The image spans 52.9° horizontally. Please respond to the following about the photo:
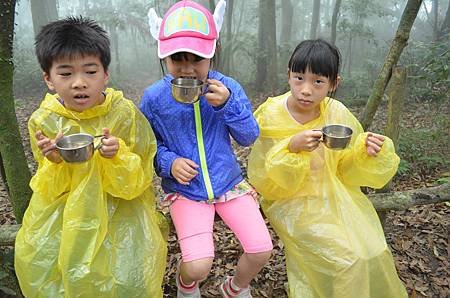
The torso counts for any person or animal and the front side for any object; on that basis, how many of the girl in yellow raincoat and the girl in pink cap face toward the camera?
2

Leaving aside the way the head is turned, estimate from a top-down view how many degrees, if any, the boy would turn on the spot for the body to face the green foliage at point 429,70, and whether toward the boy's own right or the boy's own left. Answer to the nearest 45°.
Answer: approximately 135° to the boy's own left

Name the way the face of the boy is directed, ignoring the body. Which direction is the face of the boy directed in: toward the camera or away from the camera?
toward the camera

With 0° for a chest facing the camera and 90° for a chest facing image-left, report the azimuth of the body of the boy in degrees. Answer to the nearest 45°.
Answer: approximately 0°

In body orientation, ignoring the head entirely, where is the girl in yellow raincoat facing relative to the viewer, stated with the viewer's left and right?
facing the viewer

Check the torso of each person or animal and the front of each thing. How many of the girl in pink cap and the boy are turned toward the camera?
2

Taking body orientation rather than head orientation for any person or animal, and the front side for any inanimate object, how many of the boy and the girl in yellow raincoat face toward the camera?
2

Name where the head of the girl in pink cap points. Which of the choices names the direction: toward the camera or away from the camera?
toward the camera

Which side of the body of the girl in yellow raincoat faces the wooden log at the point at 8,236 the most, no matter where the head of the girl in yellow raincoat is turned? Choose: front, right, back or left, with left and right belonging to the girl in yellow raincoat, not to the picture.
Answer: right

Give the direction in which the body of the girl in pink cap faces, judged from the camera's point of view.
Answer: toward the camera

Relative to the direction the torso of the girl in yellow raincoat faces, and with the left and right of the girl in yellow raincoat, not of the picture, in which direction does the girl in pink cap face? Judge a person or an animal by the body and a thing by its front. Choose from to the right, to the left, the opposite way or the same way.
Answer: the same way

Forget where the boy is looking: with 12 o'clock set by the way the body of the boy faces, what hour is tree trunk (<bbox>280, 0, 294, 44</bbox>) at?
The tree trunk is roughly at 7 o'clock from the boy.

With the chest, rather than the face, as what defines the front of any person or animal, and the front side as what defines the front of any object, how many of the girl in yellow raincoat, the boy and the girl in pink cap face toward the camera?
3

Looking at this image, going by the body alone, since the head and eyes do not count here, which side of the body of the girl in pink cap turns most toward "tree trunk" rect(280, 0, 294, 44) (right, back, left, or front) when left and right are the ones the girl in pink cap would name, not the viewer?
back

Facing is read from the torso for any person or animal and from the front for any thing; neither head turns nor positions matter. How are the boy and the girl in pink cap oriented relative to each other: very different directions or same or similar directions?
same or similar directions

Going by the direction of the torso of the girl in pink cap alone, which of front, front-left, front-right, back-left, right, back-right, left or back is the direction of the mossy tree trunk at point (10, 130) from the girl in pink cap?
right
